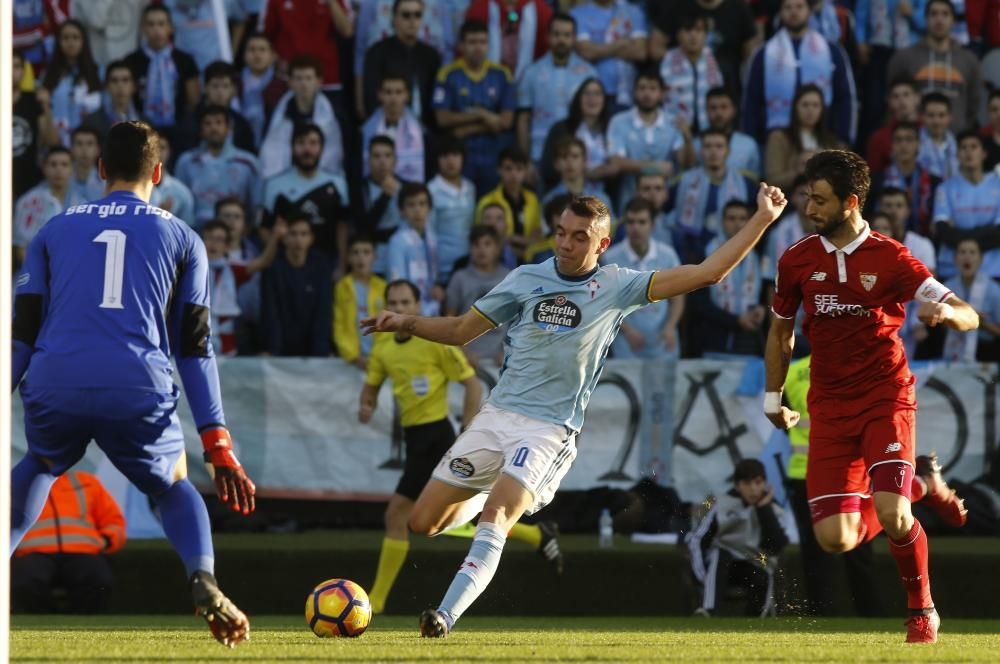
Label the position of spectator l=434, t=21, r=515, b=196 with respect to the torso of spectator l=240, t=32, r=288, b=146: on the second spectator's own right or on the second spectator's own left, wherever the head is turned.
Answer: on the second spectator's own left

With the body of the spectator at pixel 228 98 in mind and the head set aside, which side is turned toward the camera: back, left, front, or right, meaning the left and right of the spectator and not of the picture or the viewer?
front

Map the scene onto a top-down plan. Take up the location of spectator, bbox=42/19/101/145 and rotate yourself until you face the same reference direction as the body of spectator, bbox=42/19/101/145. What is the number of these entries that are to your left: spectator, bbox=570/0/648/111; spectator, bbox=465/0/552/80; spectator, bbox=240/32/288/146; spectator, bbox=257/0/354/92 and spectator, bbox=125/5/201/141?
5

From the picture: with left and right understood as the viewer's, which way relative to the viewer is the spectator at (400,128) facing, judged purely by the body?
facing the viewer

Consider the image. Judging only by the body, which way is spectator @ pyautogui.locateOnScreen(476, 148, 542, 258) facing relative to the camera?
toward the camera

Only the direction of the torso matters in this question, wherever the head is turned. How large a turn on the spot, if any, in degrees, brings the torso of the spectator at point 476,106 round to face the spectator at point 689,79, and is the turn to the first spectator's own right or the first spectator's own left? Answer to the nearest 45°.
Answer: approximately 90° to the first spectator's own left
